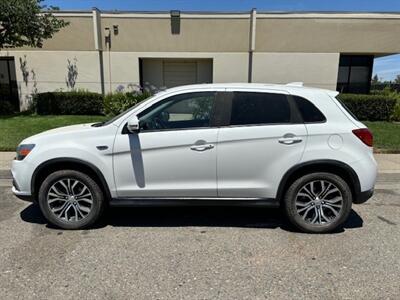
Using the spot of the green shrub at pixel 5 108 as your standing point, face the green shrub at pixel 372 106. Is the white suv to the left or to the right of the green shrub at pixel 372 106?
right

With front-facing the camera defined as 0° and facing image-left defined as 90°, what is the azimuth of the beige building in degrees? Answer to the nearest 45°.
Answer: approximately 0°

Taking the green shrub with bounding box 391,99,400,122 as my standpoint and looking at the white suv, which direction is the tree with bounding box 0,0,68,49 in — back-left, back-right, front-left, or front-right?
front-right

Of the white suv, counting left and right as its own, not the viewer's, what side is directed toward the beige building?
right

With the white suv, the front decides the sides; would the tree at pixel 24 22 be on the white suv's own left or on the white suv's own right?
on the white suv's own right

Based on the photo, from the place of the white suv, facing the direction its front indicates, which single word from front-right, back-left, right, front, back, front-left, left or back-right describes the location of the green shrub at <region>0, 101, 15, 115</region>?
front-right

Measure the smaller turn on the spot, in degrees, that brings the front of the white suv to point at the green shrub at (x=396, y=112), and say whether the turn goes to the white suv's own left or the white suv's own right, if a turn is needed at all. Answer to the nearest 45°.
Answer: approximately 135° to the white suv's own right

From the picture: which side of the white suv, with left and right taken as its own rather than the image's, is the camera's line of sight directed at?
left

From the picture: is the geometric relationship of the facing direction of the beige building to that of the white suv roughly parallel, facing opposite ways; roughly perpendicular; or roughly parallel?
roughly perpendicular

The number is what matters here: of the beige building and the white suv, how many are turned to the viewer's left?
1
